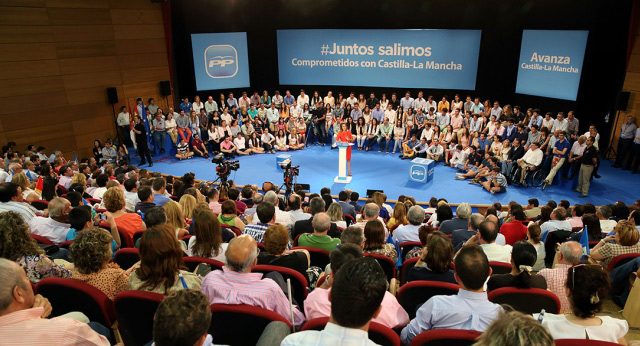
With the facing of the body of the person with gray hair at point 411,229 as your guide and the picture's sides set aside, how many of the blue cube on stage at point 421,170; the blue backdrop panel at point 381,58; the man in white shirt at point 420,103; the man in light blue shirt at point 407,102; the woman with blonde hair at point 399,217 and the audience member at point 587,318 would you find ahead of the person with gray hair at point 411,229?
5

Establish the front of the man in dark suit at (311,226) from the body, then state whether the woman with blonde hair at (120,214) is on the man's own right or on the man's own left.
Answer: on the man's own left

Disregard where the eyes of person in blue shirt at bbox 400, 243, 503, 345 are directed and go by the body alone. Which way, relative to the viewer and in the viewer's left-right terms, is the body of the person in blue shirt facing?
facing away from the viewer

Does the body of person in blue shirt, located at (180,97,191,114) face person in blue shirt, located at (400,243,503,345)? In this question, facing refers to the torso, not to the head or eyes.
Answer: yes

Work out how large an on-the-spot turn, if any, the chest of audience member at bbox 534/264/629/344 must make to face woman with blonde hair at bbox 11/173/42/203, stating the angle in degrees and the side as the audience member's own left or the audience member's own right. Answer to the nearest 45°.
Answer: approximately 90° to the audience member's own left

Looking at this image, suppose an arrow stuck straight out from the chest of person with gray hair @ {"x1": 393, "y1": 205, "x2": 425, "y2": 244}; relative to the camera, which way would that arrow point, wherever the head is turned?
away from the camera

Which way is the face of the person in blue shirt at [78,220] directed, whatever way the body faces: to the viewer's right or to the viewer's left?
to the viewer's right

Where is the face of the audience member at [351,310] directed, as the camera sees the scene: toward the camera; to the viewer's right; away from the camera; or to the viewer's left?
away from the camera

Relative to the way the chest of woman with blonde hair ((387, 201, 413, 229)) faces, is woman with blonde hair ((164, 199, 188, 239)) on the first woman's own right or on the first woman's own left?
on the first woman's own left

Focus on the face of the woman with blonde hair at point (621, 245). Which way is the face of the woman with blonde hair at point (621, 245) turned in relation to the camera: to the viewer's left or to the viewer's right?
to the viewer's left

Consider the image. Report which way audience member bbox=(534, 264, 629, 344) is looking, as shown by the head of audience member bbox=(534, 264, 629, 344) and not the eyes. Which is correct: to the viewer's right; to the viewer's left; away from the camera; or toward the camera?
away from the camera
